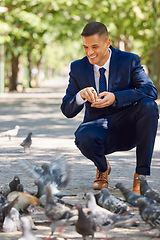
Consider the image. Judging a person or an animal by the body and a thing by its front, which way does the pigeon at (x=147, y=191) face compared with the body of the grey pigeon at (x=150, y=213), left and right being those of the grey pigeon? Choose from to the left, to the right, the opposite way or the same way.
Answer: the same way

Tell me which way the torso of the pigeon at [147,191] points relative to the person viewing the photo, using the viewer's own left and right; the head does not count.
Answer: facing to the left of the viewer

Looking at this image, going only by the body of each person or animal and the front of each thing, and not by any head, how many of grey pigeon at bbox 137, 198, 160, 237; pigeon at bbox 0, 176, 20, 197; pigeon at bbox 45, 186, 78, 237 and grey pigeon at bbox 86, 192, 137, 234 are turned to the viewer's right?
1

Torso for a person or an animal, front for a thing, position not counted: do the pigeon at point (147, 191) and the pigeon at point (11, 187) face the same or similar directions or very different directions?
very different directions

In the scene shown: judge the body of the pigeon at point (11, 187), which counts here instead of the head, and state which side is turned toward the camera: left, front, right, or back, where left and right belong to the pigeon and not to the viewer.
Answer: right

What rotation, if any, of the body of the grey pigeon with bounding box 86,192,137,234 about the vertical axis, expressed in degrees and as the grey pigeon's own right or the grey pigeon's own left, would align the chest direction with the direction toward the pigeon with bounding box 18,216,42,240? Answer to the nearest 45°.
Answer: approximately 45° to the grey pigeon's own left

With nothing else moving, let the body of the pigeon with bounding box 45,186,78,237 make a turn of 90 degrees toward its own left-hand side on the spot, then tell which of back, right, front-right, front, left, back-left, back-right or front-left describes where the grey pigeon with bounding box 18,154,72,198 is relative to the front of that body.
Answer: back

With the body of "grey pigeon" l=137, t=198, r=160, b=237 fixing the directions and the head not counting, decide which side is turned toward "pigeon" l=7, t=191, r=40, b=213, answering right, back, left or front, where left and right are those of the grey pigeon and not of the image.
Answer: front

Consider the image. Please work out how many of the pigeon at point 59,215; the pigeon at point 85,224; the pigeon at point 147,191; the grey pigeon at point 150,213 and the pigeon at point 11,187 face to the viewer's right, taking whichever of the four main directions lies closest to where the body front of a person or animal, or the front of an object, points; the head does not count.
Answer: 1

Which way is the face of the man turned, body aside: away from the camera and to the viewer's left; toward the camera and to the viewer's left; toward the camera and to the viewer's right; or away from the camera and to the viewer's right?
toward the camera and to the viewer's left

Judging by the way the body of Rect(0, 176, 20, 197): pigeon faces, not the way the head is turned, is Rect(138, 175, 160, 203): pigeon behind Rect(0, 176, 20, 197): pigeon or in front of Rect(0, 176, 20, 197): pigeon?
in front

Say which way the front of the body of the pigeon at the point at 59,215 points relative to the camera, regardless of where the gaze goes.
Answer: to the viewer's left
